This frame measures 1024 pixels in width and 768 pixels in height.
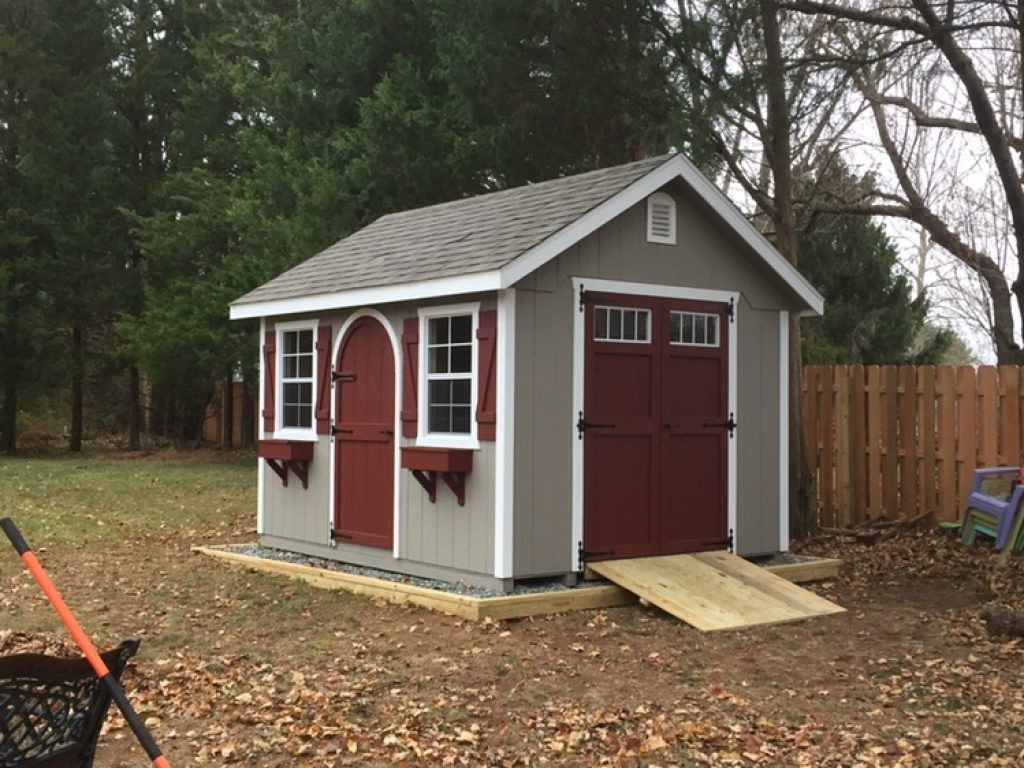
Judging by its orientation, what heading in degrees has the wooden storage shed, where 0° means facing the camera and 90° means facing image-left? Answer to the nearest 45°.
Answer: approximately 315°

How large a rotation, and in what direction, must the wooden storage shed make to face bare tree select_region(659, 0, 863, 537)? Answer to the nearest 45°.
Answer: approximately 90° to its left

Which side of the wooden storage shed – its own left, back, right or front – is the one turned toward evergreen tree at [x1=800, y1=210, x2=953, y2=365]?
left

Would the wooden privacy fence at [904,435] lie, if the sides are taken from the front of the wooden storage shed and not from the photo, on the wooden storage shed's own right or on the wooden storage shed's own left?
on the wooden storage shed's own left
